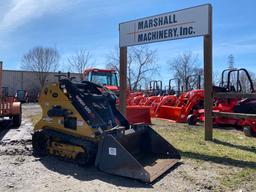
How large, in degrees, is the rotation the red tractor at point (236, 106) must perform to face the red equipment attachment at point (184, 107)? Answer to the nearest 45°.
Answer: approximately 45° to its right

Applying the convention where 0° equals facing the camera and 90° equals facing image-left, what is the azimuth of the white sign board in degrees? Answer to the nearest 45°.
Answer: approximately 45°

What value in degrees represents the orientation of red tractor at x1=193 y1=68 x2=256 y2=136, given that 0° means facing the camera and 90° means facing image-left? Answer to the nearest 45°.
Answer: approximately 90°

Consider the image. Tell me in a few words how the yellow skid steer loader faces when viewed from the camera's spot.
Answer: facing the viewer and to the right of the viewer

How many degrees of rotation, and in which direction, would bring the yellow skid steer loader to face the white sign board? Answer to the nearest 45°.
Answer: approximately 90° to its left

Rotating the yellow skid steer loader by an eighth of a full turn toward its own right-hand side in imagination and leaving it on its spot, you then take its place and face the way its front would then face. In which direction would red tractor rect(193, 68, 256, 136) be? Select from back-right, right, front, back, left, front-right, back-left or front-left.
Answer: back-left

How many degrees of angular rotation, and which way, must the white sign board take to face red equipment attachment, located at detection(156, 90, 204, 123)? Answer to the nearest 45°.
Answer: approximately 135° to its right
